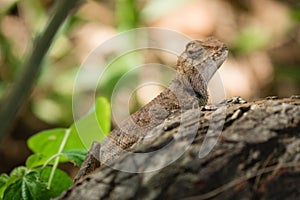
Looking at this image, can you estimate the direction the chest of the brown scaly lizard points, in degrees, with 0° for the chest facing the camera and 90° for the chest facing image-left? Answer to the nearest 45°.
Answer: approximately 270°
